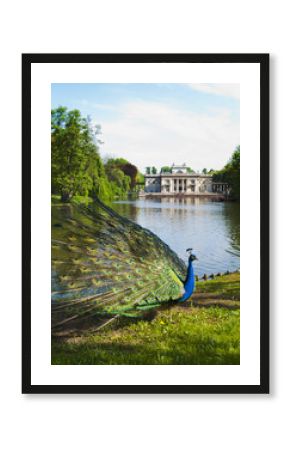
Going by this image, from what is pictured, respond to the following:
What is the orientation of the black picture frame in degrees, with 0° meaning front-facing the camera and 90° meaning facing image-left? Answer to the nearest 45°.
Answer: approximately 0°
